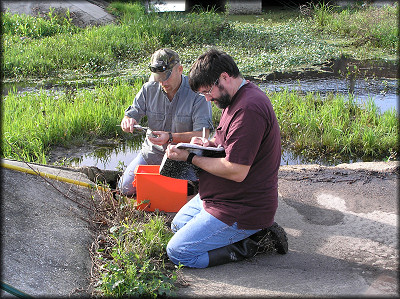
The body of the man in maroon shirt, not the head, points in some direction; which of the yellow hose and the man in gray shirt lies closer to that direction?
the yellow hose

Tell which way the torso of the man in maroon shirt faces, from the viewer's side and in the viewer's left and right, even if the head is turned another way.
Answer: facing to the left of the viewer

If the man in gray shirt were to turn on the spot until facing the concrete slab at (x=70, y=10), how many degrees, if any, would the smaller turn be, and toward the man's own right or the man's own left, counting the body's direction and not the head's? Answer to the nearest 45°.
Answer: approximately 135° to the man's own right

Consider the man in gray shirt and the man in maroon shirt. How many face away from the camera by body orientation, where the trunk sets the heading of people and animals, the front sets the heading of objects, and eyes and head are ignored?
0

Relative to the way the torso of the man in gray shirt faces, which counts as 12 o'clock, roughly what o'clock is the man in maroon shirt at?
The man in maroon shirt is roughly at 10 o'clock from the man in gray shirt.

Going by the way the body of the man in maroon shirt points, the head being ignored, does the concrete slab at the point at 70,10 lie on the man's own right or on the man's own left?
on the man's own right

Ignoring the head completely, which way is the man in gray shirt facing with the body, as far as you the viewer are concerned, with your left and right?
facing the viewer and to the left of the viewer
